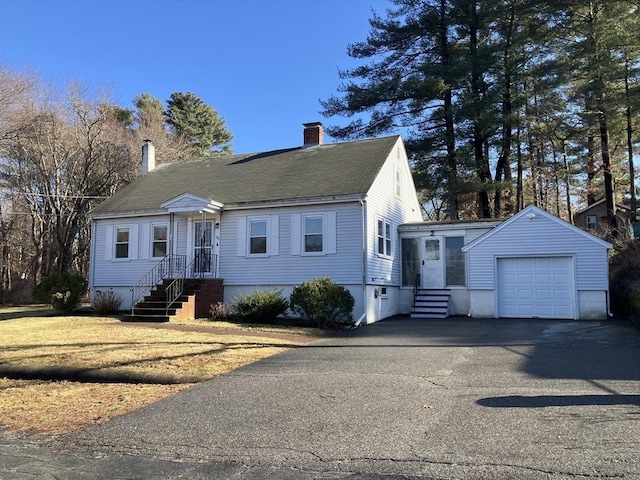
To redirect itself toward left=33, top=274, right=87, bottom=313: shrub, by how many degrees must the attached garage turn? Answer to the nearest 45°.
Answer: approximately 90° to its right

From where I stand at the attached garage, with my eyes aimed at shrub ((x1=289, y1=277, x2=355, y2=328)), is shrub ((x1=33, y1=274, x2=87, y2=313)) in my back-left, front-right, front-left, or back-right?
front-right

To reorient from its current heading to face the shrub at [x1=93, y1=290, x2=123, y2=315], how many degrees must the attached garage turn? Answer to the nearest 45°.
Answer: approximately 90° to its right

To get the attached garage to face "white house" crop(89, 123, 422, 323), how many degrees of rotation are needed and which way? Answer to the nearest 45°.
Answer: approximately 90° to its right

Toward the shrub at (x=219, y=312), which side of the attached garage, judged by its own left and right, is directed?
right

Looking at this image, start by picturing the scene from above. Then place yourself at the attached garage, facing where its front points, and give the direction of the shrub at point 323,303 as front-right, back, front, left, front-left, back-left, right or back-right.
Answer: front-right

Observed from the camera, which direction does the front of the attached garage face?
facing the viewer

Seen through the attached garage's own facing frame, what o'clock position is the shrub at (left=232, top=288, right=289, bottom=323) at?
The shrub is roughly at 2 o'clock from the attached garage.
